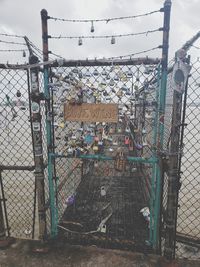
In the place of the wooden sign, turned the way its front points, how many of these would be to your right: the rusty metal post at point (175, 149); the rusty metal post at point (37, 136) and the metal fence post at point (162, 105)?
1

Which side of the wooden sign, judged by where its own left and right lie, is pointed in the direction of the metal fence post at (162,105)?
left

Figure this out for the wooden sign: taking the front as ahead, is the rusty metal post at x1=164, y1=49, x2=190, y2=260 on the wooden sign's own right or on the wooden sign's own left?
on the wooden sign's own left

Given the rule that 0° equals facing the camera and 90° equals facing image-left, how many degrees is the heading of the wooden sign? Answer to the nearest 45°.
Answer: approximately 0°

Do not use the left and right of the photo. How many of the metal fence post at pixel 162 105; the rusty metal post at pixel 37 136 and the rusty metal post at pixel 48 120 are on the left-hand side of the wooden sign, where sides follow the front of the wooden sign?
1

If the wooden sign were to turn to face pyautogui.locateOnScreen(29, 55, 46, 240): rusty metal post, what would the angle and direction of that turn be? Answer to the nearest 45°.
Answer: approximately 90° to its right
